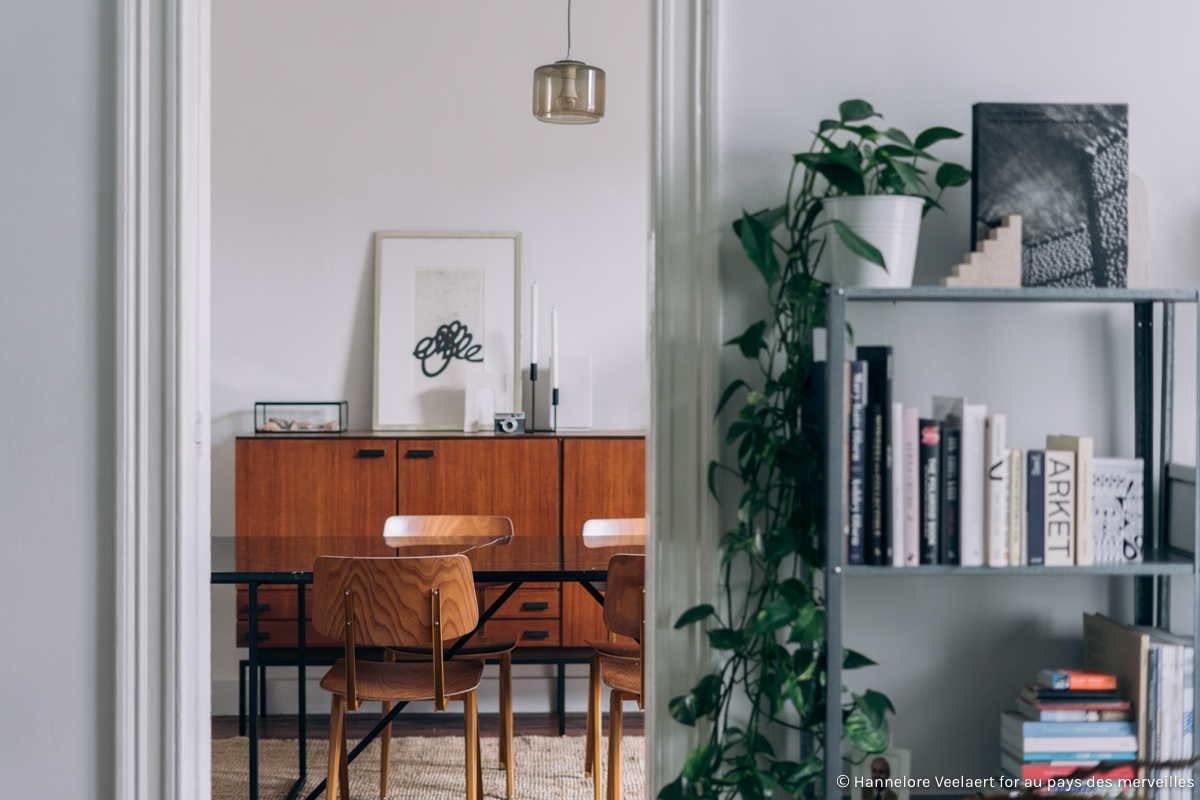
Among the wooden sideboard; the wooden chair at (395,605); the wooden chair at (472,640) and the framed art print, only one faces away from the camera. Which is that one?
the wooden chair at (395,605)

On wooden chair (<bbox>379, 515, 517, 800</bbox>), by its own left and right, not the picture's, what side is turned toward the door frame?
front

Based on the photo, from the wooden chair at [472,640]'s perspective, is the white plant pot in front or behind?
in front

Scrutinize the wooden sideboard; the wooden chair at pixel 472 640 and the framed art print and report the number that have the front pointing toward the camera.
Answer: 3

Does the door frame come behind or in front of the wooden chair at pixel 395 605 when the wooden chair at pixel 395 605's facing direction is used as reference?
behind

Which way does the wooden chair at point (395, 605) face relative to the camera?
away from the camera

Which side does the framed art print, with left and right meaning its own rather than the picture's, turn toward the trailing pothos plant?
front

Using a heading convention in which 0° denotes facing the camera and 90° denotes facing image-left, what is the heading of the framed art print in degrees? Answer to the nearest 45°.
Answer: approximately 0°

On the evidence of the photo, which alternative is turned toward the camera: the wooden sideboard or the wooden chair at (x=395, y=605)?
the wooden sideboard

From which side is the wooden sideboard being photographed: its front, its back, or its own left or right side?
front

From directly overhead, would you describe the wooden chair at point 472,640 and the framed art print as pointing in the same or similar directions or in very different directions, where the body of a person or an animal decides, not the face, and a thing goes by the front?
same or similar directions

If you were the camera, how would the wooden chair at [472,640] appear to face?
facing the viewer

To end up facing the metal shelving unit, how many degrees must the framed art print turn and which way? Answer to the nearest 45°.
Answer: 0° — it already faces it
